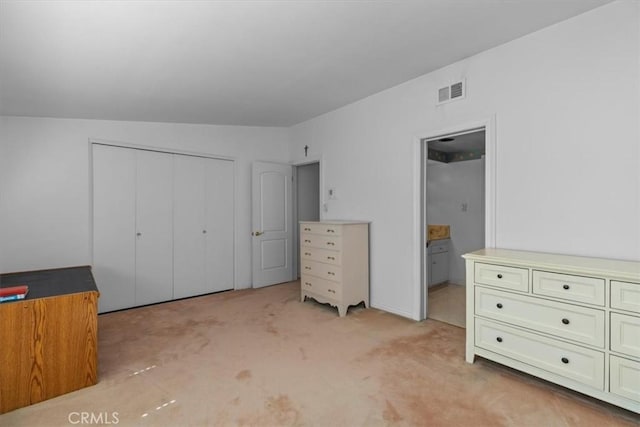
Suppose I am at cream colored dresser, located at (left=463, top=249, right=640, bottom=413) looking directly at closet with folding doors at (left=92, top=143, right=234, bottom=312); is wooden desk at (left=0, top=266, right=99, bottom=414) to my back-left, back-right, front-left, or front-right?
front-left

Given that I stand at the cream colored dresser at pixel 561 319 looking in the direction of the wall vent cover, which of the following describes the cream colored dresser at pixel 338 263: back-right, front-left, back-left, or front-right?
front-left

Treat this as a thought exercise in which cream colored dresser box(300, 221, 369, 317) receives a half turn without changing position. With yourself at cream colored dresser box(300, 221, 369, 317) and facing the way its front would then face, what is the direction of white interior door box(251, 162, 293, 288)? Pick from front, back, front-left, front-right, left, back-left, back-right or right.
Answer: left

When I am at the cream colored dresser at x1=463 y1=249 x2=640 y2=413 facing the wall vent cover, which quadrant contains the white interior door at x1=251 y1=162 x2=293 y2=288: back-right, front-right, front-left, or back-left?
front-left

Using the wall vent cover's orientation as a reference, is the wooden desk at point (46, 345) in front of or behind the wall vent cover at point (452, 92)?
in front

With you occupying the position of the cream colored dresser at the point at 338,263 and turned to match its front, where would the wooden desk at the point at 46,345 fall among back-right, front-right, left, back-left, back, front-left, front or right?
front

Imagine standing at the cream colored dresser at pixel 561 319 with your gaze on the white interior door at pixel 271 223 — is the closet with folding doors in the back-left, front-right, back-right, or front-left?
front-left

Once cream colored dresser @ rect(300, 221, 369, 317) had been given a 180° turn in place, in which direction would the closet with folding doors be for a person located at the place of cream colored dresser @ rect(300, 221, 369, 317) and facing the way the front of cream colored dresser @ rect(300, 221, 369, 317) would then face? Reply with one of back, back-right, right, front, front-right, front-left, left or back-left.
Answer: back-left

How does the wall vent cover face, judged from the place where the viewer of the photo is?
facing the viewer and to the left of the viewer

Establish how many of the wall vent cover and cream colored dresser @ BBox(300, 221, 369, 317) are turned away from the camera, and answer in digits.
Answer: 0

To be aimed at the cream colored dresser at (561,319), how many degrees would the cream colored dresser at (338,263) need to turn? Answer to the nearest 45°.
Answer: approximately 90° to its left
